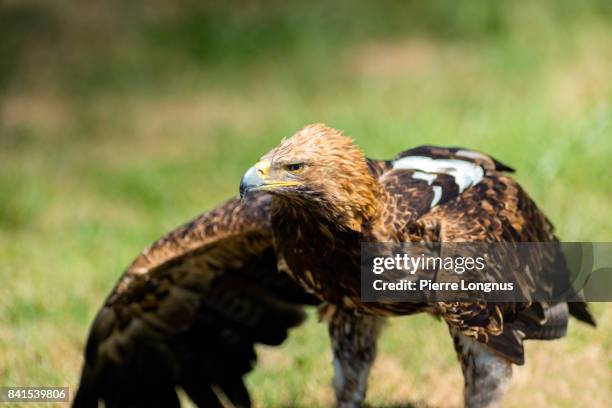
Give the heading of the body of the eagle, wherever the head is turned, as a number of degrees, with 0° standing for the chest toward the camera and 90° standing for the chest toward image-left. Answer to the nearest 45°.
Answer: approximately 45°
